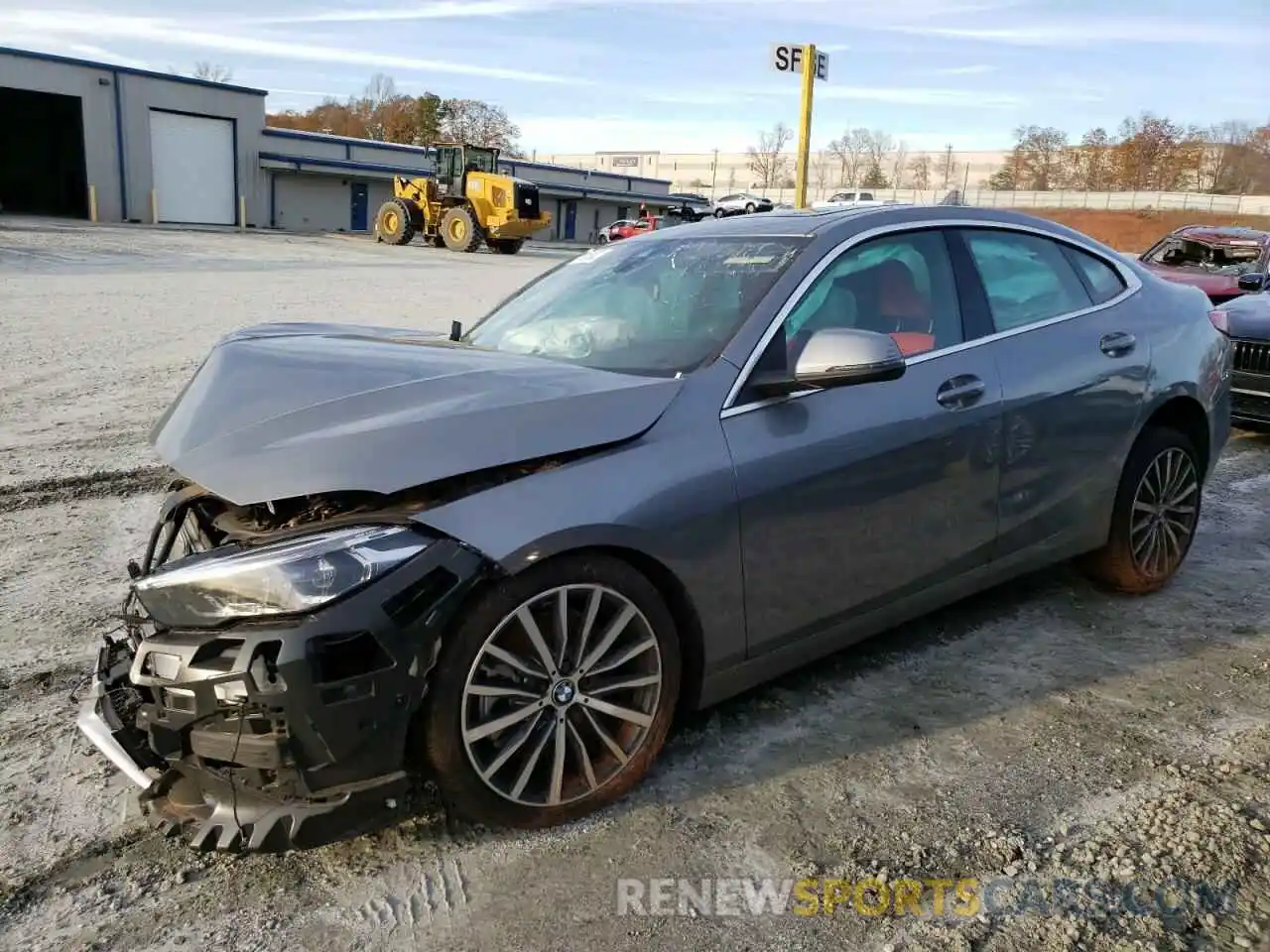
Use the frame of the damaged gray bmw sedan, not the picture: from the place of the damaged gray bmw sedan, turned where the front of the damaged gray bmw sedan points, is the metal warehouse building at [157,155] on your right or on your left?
on your right

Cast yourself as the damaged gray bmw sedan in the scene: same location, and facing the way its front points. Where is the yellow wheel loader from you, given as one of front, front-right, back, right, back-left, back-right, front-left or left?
back-right

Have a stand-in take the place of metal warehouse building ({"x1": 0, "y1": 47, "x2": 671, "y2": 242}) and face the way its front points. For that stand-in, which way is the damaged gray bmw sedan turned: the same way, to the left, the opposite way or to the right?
to the right

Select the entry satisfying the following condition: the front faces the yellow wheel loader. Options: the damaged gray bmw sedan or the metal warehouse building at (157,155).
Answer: the metal warehouse building
